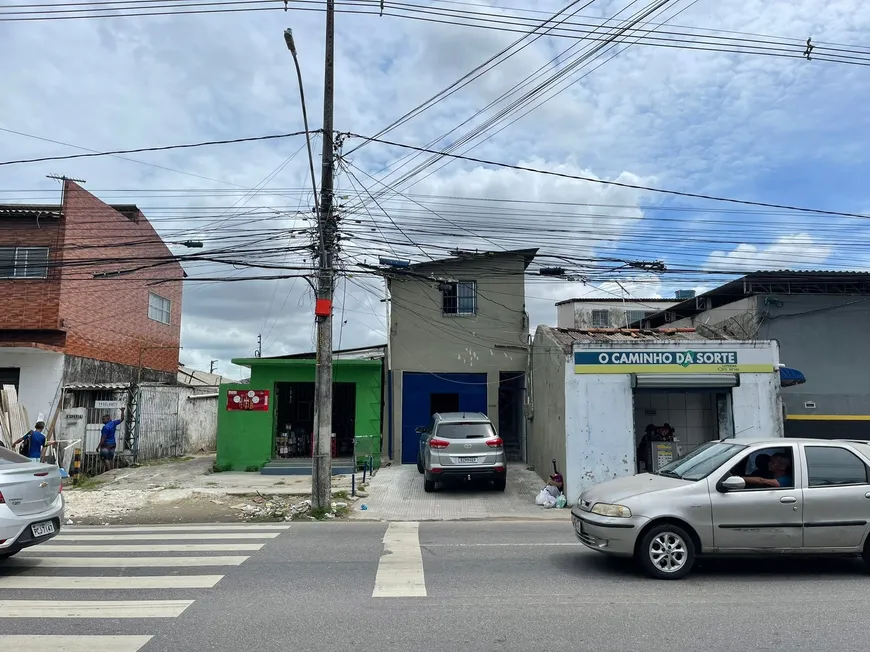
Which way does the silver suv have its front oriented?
away from the camera

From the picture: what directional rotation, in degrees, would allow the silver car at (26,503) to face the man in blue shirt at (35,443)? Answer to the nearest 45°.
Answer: approximately 45° to its right

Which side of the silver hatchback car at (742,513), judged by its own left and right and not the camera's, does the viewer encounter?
left

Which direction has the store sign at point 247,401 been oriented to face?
toward the camera

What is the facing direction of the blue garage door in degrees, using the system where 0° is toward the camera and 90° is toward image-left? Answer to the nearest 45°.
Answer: approximately 0°

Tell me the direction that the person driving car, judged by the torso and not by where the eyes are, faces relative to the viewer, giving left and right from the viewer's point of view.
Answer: facing to the left of the viewer

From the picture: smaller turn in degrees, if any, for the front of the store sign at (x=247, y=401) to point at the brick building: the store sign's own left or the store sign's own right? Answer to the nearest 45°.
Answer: approximately 90° to the store sign's own right

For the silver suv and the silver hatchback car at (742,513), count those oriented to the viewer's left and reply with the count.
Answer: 1

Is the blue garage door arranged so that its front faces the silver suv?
yes

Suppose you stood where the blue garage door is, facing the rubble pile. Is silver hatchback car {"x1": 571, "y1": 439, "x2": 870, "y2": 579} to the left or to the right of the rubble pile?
left

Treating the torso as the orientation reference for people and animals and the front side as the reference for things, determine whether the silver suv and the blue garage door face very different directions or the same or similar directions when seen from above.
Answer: very different directions

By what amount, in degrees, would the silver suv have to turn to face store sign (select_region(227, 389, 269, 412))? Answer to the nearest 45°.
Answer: approximately 45° to its left
